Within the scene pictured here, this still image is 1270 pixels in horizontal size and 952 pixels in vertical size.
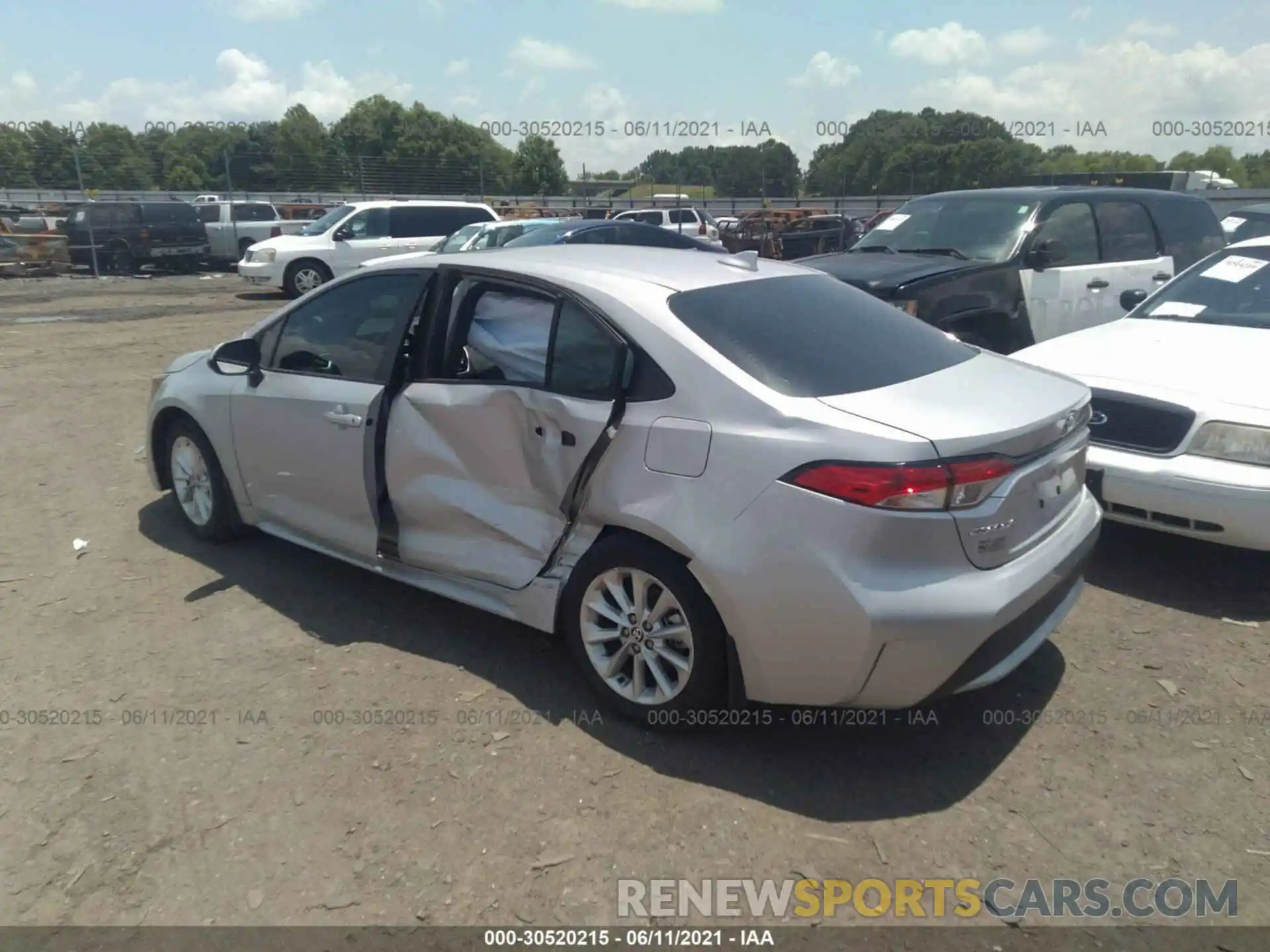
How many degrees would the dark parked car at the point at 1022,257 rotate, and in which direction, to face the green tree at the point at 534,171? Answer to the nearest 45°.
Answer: approximately 90° to its right

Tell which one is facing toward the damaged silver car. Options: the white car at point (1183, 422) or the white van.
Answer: the white car

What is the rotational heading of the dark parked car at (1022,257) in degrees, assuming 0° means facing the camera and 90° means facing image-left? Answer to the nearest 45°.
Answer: approximately 45°

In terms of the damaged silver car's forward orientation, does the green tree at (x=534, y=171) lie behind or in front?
in front

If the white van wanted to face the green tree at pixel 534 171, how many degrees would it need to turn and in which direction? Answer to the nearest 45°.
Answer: approximately 90° to its right

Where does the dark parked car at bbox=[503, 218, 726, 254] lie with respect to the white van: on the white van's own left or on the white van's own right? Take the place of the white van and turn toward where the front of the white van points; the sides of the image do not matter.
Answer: on the white van's own left

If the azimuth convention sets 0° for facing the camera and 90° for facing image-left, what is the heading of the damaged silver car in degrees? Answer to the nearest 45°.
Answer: approximately 135°

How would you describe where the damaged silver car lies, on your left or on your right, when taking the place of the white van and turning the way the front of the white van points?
on your left

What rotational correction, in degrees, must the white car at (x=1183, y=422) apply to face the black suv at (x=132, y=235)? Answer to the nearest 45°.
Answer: approximately 90° to its right

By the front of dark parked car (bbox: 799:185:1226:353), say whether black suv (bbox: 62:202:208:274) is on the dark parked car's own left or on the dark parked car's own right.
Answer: on the dark parked car's own right

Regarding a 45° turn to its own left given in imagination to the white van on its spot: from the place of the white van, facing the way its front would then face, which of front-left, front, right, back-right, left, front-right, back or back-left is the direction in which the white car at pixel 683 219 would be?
back

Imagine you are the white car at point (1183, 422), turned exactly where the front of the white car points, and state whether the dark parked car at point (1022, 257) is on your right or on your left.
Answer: on your right

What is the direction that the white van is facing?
to the viewer's left

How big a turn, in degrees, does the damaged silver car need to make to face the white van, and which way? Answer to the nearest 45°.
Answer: approximately 45° to its right
